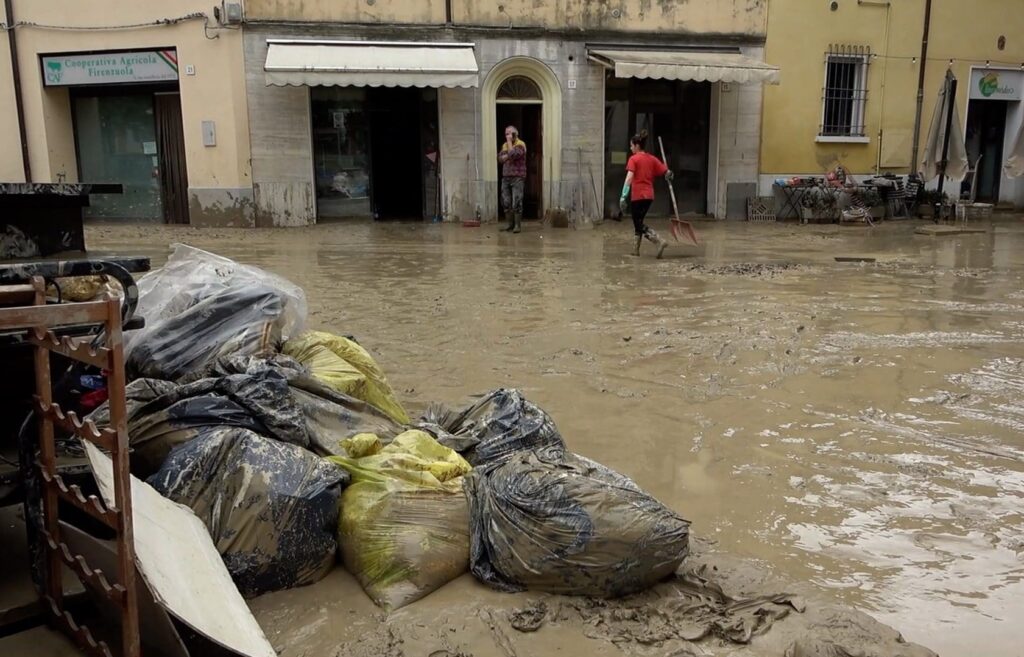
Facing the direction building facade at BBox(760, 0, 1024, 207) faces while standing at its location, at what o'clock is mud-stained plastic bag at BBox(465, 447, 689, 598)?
The mud-stained plastic bag is roughly at 12 o'clock from the building facade.

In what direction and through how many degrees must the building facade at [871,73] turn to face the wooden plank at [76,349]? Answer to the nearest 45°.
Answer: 0° — it already faces it

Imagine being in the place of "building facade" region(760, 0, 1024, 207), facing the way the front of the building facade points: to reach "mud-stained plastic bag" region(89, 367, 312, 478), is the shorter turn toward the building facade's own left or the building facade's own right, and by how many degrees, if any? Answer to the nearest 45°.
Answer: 0° — it already faces it

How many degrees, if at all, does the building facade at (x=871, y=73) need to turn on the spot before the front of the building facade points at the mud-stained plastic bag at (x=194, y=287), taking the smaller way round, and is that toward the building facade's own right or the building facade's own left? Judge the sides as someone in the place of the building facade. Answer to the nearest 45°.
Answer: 0° — it already faces it

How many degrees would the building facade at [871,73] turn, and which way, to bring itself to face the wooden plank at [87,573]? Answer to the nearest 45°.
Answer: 0° — it already faces it

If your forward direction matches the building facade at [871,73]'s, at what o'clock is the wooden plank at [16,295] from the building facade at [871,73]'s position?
The wooden plank is roughly at 12 o'clock from the building facade.

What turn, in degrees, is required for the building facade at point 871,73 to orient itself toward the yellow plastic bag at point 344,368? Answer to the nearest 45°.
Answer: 0° — it already faces it

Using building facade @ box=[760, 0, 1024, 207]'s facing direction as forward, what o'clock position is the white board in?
The white board is roughly at 12 o'clock from the building facade.

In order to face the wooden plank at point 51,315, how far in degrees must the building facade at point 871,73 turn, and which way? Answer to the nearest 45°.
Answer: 0° — it already faces it
